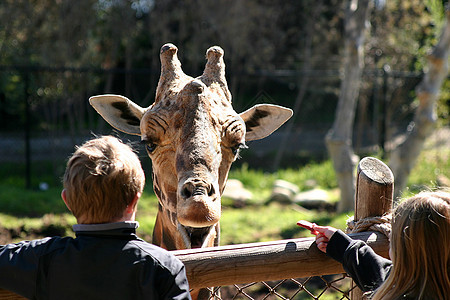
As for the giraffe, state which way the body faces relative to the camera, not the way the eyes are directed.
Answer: toward the camera

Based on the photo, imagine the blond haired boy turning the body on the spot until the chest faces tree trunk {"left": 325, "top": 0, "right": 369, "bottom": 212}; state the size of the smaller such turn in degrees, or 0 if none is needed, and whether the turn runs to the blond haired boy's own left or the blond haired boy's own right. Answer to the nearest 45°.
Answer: approximately 45° to the blond haired boy's own right

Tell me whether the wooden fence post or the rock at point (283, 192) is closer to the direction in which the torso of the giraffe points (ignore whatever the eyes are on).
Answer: the wooden fence post

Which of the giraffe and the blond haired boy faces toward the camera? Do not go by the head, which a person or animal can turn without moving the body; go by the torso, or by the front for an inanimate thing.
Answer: the giraffe

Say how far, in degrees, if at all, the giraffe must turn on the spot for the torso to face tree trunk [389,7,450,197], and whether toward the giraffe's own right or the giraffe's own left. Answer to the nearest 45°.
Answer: approximately 135° to the giraffe's own left

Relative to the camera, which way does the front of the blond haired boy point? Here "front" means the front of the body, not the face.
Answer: away from the camera

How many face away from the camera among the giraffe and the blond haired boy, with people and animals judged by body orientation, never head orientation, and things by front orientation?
1

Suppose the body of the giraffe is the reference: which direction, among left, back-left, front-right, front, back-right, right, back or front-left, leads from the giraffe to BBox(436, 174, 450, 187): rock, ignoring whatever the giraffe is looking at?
back-left

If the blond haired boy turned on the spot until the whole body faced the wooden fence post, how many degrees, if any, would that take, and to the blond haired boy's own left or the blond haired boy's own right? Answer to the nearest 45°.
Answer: approximately 90° to the blond haired boy's own right

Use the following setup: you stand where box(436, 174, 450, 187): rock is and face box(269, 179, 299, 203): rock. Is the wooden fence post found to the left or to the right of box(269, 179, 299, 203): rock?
left

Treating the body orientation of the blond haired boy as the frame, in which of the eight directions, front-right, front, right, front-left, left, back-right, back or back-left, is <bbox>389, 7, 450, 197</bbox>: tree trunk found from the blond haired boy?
front-right

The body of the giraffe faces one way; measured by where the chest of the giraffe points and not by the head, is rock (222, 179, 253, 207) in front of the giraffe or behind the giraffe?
behind

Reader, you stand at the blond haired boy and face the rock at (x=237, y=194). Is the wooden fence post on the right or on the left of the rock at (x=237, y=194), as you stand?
right

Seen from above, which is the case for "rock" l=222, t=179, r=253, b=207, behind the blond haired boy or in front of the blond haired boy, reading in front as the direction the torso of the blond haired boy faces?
in front

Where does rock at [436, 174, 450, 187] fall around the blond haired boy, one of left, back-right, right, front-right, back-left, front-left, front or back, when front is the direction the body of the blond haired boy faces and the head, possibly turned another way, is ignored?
front-right

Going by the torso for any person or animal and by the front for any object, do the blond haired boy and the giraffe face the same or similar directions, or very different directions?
very different directions
